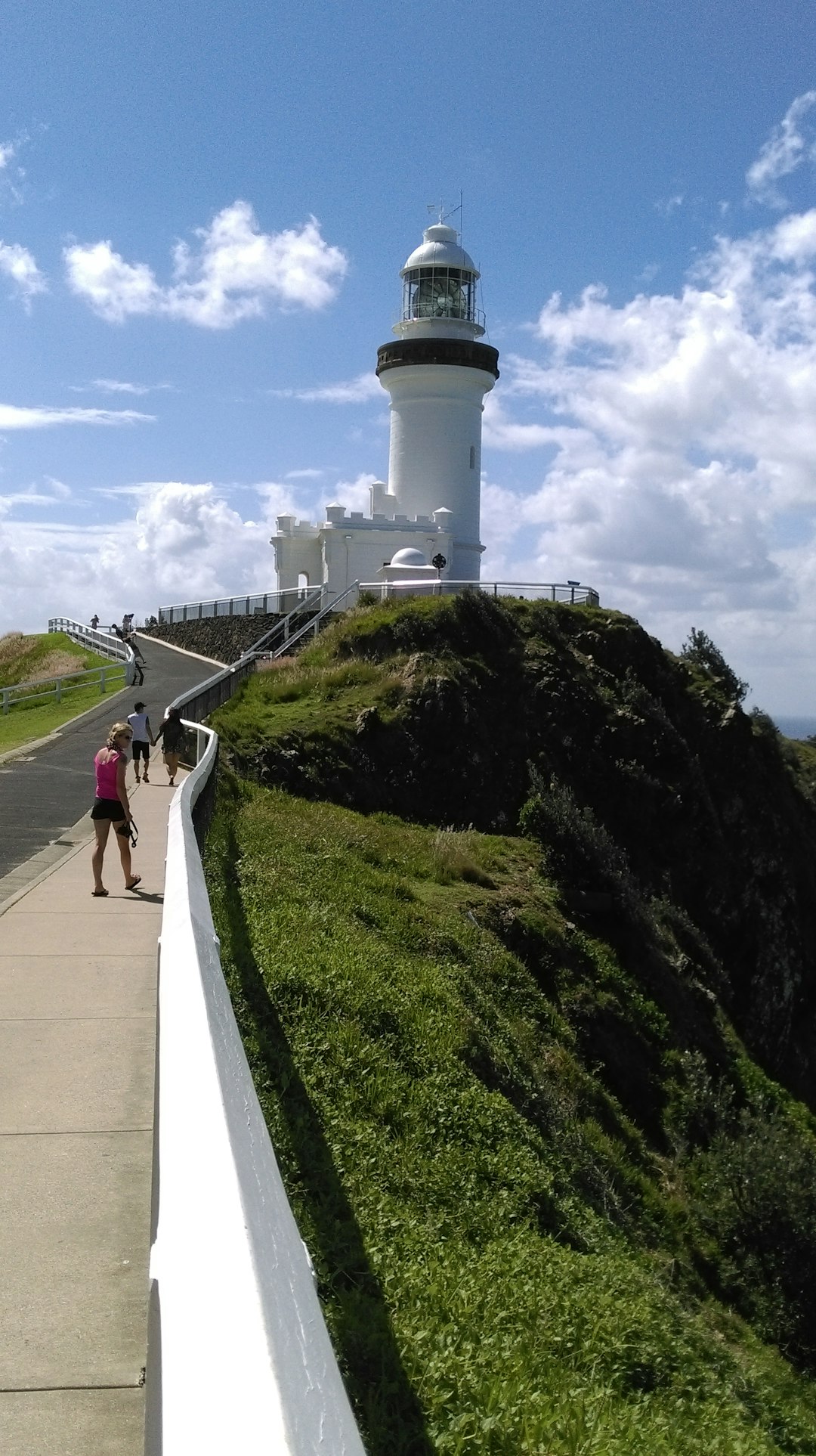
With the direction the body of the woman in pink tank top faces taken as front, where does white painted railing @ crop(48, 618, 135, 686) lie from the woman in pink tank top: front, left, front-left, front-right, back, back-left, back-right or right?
front-left

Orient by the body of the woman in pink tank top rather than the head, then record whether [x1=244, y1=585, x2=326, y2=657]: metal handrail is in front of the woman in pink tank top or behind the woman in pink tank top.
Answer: in front

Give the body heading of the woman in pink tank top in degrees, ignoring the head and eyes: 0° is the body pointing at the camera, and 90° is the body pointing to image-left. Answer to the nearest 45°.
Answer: approximately 225°

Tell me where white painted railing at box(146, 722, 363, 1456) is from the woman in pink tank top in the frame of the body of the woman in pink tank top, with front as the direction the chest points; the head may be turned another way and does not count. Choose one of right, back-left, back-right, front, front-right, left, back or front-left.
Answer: back-right

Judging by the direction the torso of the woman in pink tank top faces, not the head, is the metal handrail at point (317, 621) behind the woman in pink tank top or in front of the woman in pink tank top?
in front

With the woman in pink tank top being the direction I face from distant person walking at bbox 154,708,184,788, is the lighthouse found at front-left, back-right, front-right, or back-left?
back-left

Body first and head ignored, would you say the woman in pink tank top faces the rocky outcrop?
yes
